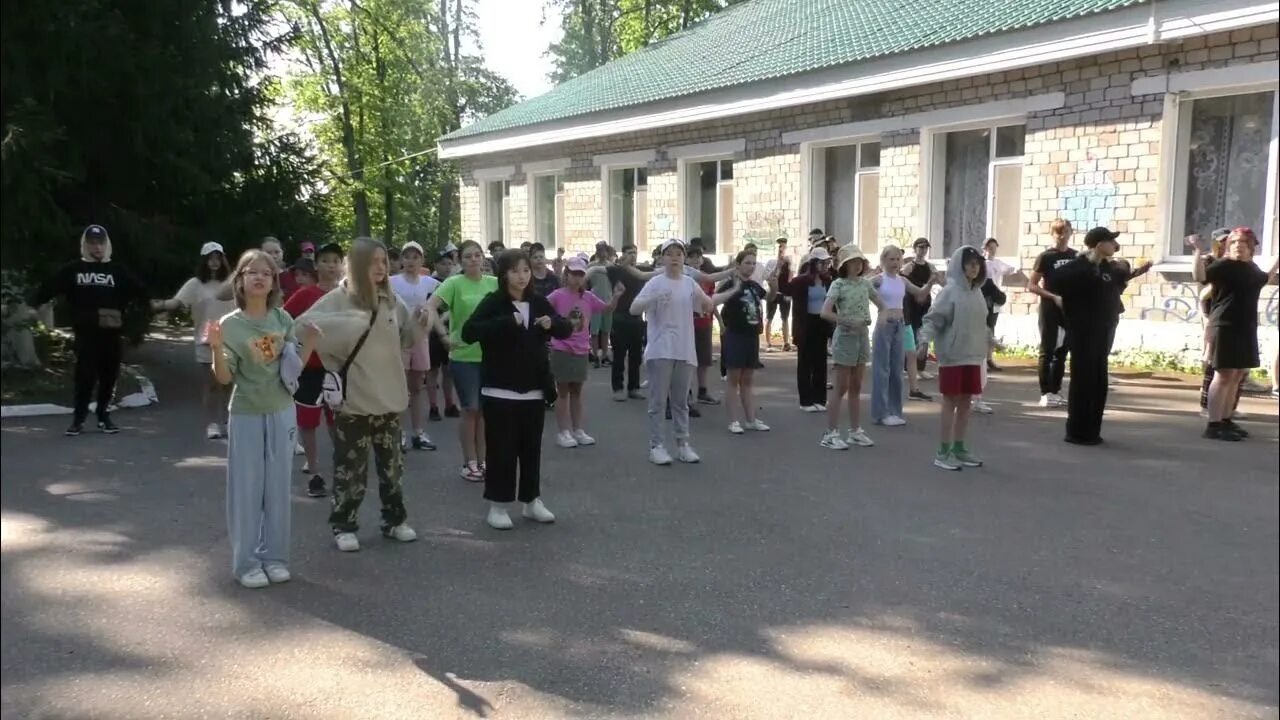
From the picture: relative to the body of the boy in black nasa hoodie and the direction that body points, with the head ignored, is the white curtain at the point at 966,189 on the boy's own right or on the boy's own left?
on the boy's own left

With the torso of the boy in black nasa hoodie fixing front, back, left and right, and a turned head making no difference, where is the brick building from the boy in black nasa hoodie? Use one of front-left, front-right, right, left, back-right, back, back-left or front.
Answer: left

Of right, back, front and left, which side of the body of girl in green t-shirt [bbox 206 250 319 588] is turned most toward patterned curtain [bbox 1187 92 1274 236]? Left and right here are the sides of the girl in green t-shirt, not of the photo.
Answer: left

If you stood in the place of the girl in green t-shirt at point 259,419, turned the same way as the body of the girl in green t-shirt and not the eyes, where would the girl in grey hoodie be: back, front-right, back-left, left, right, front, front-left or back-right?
left

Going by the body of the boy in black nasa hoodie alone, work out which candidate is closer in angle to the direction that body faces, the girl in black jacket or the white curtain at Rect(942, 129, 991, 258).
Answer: the girl in black jacket

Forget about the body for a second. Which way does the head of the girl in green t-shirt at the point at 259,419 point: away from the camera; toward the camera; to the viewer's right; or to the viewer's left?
toward the camera

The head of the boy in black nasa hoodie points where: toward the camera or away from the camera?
toward the camera

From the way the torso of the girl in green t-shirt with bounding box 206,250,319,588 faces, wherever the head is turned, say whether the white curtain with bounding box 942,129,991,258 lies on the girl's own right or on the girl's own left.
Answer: on the girl's own left

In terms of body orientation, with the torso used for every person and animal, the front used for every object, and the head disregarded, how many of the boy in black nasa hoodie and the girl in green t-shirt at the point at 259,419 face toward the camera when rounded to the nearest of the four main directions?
2

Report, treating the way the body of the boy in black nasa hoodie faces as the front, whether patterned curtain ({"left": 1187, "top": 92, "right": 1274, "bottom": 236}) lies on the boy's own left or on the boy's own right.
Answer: on the boy's own left

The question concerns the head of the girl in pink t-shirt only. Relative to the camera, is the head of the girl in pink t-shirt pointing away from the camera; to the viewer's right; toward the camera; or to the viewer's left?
toward the camera

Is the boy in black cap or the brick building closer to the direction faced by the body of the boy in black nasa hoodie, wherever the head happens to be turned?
the boy in black cap

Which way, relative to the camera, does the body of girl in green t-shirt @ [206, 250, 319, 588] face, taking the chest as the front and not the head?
toward the camera

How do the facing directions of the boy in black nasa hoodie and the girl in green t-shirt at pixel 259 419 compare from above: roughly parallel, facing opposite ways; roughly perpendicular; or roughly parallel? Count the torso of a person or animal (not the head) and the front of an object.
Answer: roughly parallel

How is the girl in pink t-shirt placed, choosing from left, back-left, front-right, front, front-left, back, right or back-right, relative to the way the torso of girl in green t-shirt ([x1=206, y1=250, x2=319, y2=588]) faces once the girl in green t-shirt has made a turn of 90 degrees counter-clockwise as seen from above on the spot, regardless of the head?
front-left

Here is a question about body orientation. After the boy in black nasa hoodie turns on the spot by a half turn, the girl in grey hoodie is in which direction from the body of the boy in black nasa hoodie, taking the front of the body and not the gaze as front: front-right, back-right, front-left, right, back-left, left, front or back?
back-right

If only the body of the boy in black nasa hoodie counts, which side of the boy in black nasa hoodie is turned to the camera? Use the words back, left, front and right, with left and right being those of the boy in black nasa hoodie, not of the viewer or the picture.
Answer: front
